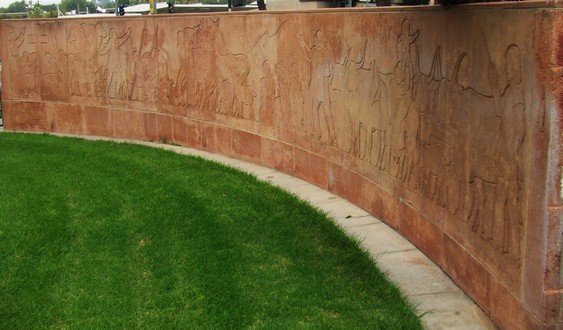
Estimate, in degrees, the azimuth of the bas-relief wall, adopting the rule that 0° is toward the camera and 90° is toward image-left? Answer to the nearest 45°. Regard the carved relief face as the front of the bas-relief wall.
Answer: approximately 45°
